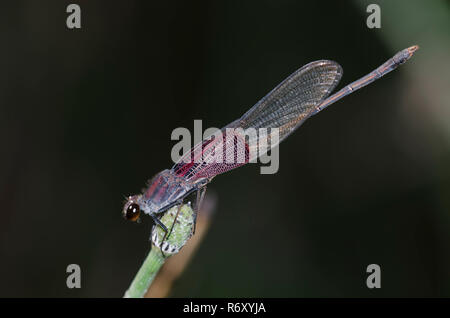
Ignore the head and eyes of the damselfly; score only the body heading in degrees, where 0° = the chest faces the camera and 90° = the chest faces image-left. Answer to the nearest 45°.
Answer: approximately 90°
